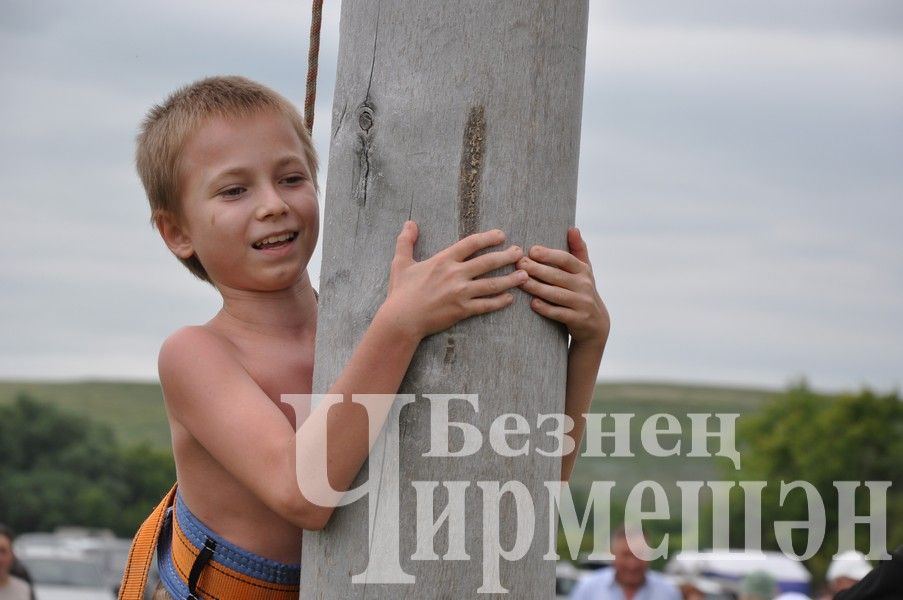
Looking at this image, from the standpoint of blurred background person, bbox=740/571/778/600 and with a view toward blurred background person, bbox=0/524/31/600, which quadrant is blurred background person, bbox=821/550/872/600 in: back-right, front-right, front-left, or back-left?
back-left

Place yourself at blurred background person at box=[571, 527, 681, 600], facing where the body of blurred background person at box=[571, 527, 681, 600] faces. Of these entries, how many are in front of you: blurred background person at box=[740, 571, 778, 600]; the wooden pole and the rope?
2

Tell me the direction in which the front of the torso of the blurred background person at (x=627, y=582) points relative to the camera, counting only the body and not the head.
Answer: toward the camera

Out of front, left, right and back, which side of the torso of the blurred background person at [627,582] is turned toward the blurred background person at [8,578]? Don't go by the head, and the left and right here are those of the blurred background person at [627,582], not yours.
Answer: right

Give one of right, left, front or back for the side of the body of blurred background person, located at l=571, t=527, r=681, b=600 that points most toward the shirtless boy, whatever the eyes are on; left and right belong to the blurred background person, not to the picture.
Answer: front

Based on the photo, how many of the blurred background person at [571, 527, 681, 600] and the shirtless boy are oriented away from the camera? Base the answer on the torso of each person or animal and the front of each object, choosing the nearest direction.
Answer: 0

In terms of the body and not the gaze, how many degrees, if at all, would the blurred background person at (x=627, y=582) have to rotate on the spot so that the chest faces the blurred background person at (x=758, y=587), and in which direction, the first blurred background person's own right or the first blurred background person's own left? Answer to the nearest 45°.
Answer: approximately 135° to the first blurred background person's own left

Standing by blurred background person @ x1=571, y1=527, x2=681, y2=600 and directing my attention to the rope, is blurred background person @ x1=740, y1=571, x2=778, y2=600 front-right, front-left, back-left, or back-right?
back-left

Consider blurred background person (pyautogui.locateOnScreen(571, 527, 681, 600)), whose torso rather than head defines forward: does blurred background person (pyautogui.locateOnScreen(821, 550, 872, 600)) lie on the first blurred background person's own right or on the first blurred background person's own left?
on the first blurred background person's own left

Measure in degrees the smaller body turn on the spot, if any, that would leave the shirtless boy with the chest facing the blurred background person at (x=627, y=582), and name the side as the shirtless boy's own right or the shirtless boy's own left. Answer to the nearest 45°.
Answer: approximately 135° to the shirtless boy's own left
